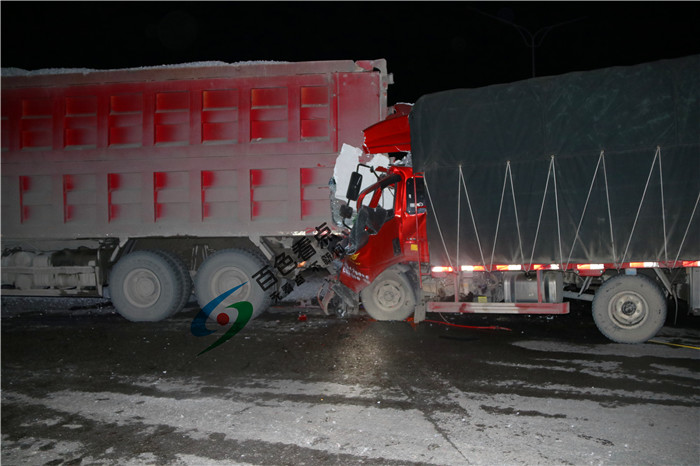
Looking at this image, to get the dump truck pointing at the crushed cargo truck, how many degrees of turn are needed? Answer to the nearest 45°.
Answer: approximately 135° to its left

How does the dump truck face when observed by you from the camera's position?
facing to the left of the viewer

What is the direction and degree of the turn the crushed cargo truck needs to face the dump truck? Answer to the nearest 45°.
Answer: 0° — it already faces it

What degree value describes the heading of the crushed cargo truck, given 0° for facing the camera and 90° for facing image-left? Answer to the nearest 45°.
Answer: approximately 90°

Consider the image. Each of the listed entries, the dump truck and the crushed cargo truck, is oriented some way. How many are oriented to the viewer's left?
2
